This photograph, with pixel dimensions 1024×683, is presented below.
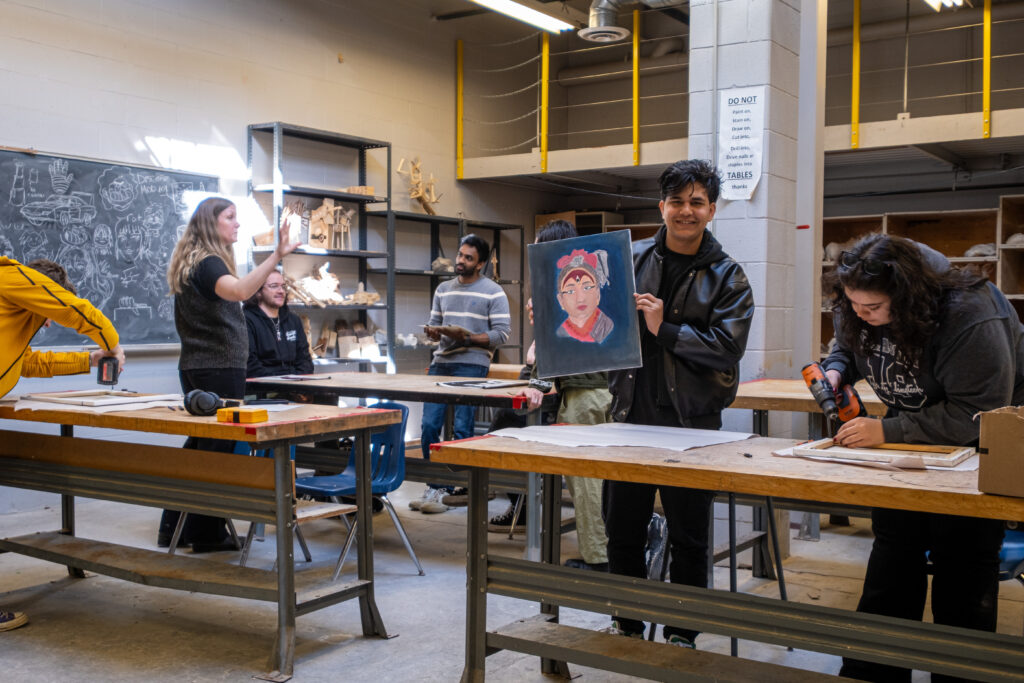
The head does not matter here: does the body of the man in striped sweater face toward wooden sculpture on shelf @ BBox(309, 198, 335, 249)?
no

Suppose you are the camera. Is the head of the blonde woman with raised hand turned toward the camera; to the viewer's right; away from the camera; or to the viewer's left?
to the viewer's right

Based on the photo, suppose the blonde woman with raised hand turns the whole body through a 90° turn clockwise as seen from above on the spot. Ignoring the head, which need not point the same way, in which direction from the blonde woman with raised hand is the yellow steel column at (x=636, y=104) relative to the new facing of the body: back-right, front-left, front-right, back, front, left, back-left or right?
back-left

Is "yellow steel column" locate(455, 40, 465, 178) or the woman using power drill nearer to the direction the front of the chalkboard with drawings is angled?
the woman using power drill

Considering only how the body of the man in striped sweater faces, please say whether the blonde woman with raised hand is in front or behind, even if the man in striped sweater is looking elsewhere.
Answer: in front

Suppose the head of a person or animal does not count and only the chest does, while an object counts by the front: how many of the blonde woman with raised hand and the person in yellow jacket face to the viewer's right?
2

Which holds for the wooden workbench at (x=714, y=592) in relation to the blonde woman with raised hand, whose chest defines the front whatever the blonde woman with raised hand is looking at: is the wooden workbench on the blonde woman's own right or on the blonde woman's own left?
on the blonde woman's own right

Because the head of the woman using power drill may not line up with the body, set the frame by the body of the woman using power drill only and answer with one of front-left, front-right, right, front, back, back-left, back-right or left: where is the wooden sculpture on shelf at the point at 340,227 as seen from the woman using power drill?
right

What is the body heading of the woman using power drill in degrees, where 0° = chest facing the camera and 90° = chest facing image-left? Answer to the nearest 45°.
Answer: approximately 45°

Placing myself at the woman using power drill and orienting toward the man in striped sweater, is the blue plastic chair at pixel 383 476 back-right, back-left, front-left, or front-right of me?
front-left

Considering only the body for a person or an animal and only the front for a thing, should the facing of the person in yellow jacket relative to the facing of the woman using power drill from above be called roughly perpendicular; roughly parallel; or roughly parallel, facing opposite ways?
roughly parallel, facing opposite ways

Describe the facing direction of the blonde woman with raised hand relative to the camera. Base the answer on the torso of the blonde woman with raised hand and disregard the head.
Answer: to the viewer's right

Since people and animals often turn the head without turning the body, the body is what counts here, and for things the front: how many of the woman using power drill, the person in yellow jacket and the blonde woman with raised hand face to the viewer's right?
2

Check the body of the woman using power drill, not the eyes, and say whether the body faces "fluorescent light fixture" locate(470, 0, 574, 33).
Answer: no

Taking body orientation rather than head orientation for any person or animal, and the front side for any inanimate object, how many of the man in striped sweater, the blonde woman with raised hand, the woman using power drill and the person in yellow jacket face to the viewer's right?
2

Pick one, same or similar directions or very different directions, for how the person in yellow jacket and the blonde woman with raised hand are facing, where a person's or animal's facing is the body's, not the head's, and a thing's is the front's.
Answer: same or similar directions

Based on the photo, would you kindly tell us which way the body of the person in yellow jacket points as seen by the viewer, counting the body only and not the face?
to the viewer's right

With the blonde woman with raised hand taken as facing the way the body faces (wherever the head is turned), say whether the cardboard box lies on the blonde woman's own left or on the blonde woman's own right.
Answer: on the blonde woman's own right
